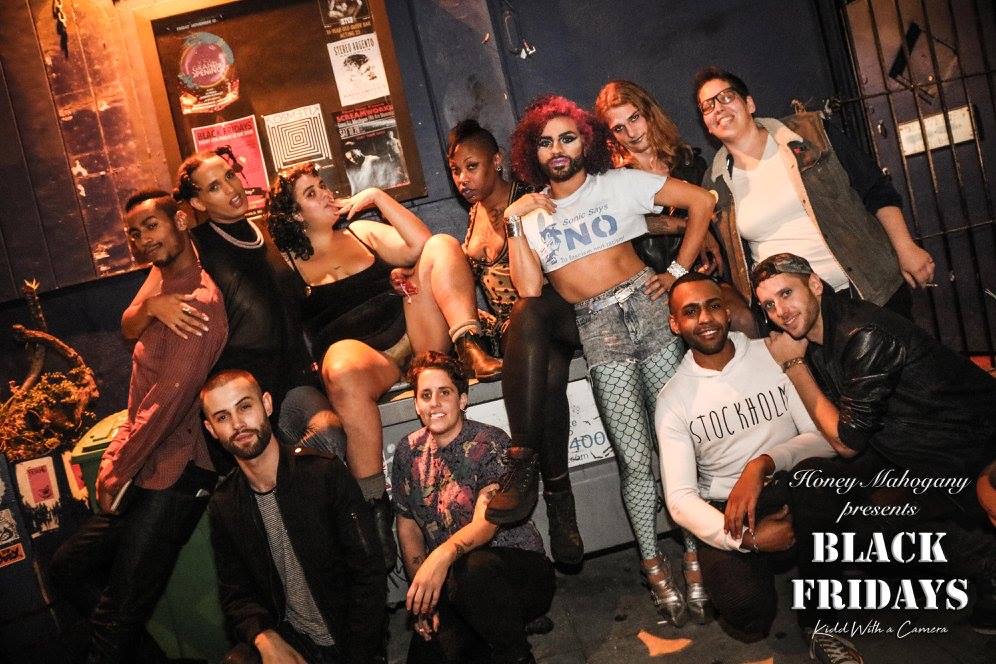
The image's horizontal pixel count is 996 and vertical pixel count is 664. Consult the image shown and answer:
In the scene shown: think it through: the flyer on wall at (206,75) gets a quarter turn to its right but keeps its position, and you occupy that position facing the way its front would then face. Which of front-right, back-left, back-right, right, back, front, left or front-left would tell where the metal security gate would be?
back

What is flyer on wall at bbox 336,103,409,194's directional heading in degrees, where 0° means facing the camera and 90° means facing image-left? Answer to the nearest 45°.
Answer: approximately 0°

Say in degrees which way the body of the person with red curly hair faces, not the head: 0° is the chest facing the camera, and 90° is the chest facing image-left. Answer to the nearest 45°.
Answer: approximately 0°

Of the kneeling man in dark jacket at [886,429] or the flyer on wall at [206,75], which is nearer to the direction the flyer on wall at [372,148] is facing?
the kneeling man in dark jacket

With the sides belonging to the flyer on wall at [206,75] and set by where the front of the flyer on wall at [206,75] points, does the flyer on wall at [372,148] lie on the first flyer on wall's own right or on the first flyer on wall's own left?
on the first flyer on wall's own left
